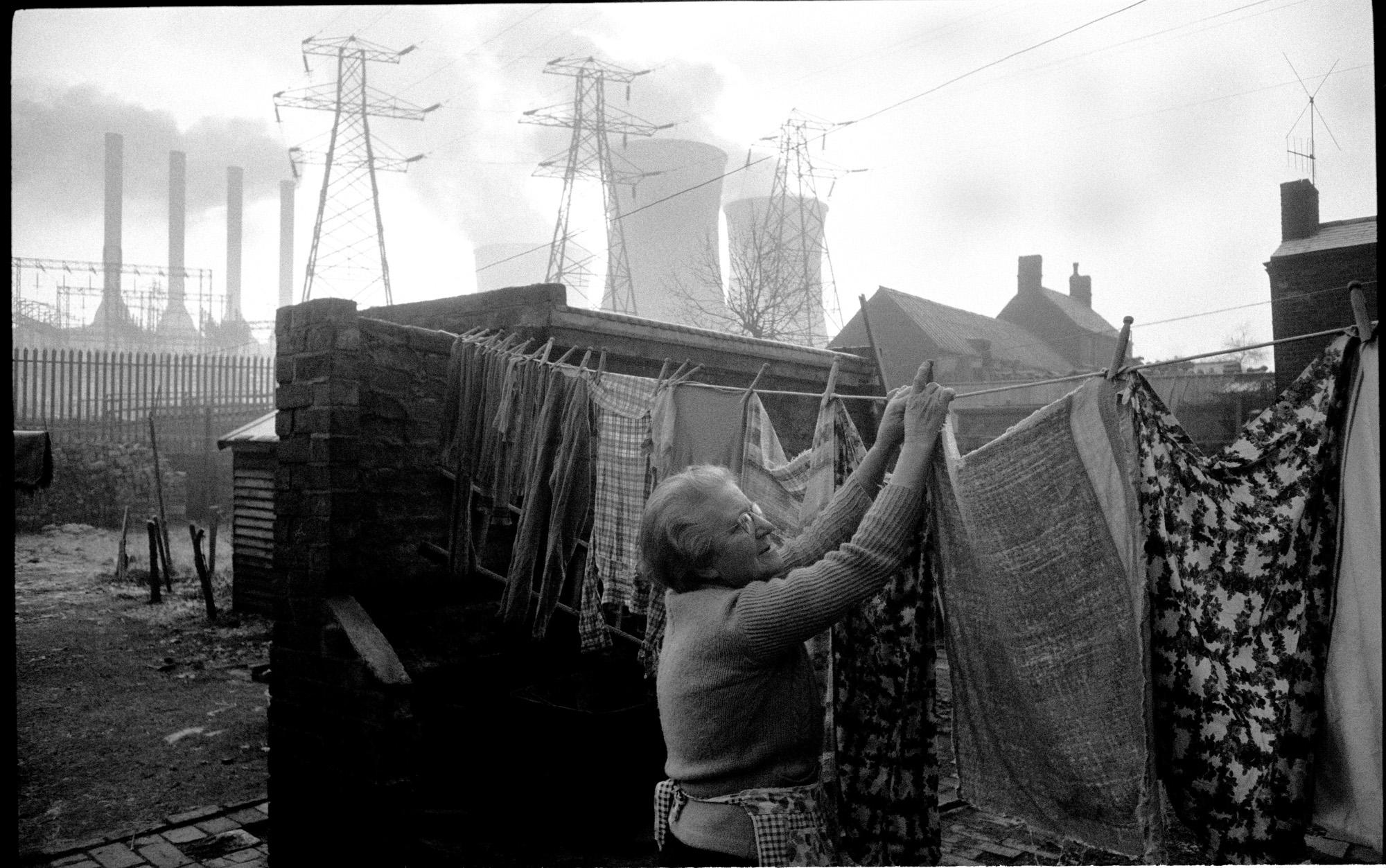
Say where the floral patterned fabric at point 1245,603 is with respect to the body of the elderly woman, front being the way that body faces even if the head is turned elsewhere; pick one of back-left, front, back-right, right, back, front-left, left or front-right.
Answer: front-right

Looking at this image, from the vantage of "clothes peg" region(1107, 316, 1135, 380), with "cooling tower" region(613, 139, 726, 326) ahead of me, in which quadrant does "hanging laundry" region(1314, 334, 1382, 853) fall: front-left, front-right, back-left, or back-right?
back-right

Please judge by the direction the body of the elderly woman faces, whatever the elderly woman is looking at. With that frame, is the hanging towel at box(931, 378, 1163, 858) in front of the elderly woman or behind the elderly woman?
in front

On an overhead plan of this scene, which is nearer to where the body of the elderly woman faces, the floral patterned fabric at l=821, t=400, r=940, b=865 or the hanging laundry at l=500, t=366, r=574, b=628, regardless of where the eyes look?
the floral patterned fabric

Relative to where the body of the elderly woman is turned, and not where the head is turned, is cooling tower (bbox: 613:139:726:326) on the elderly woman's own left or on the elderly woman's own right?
on the elderly woman's own left

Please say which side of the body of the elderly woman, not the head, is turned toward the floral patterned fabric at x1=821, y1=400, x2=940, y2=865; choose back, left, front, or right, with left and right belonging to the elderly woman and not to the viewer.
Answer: front

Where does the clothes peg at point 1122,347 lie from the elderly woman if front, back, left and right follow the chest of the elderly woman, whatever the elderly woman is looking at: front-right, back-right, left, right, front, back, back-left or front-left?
front-right

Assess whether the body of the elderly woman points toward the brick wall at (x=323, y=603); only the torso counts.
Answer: no

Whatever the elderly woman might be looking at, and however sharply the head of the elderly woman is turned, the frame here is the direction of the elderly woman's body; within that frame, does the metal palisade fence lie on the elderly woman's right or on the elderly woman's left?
on the elderly woman's left

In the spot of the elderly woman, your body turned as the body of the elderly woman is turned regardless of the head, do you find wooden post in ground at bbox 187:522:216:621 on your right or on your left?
on your left

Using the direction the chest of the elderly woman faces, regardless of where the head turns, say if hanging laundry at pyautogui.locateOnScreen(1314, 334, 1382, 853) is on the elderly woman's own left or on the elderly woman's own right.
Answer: on the elderly woman's own right

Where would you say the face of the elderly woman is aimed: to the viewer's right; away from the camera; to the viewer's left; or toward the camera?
to the viewer's right

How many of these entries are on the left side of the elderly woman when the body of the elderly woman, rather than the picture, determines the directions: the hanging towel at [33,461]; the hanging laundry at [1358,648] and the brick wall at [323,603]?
2

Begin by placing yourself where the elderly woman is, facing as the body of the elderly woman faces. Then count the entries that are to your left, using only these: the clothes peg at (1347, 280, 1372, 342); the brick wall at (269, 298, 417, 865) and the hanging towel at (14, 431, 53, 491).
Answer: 2

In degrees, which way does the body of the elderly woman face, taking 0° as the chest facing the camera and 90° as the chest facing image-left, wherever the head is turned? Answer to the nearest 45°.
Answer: approximately 225°

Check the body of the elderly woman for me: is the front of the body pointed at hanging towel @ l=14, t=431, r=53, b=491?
no
